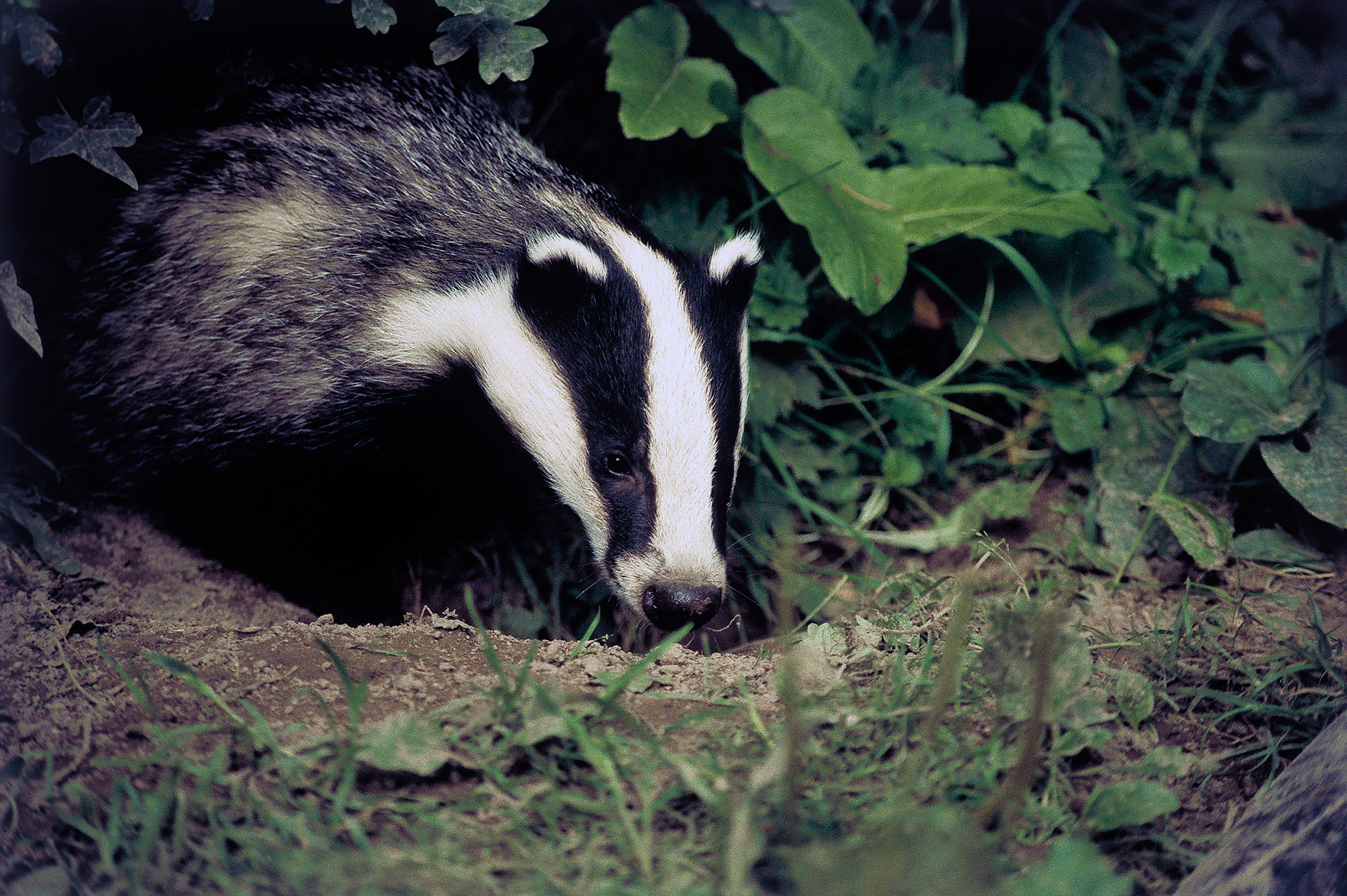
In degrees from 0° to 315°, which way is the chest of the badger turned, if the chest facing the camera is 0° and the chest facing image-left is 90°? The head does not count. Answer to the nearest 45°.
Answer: approximately 315°

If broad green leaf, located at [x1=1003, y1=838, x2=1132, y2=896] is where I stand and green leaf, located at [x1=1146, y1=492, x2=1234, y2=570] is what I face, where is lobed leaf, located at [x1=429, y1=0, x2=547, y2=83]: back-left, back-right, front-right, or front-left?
front-left

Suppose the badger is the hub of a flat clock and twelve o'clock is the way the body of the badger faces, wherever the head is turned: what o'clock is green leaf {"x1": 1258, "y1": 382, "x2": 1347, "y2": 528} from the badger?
The green leaf is roughly at 11 o'clock from the badger.

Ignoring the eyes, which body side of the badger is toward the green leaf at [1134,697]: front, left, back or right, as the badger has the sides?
front

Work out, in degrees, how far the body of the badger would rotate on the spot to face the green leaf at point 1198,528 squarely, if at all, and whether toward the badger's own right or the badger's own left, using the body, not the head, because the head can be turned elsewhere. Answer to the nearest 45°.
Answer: approximately 45° to the badger's own left

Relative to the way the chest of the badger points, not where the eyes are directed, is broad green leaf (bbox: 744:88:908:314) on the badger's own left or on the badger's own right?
on the badger's own left

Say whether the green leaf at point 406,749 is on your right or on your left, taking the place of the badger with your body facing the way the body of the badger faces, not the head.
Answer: on your right

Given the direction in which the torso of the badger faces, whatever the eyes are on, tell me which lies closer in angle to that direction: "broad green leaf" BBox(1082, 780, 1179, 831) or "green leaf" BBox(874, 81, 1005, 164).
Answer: the broad green leaf
